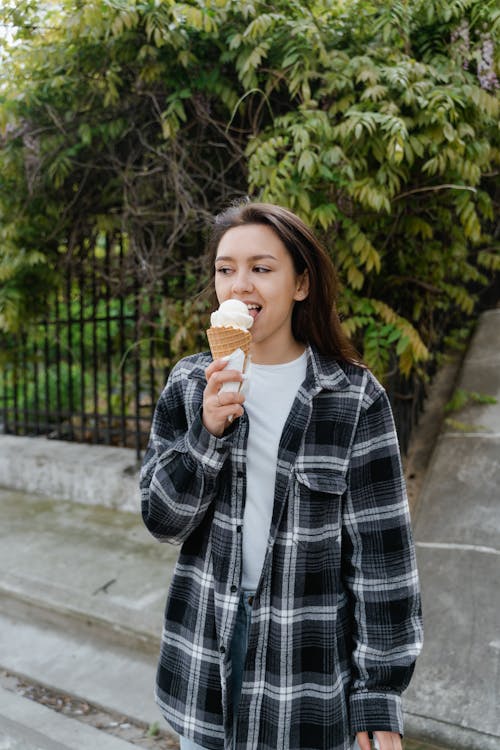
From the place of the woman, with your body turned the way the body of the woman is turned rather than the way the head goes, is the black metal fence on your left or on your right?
on your right

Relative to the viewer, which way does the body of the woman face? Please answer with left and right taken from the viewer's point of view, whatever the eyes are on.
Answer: facing the viewer and to the left of the viewer

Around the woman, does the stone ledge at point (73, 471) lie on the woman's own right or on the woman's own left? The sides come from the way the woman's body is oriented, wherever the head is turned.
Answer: on the woman's own right

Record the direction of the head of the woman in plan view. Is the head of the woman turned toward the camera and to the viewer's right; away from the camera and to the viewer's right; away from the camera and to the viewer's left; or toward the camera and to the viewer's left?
toward the camera and to the viewer's left
